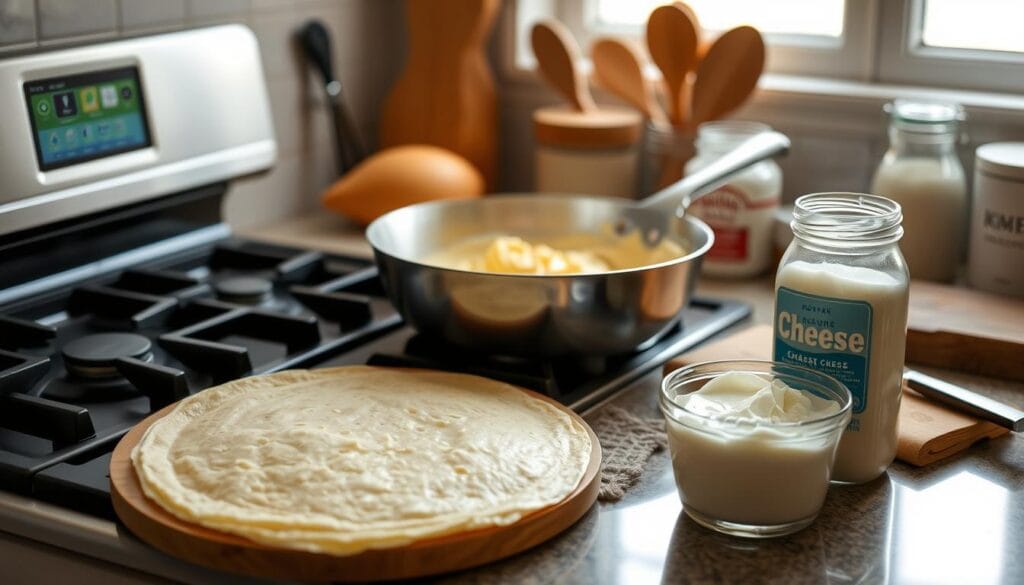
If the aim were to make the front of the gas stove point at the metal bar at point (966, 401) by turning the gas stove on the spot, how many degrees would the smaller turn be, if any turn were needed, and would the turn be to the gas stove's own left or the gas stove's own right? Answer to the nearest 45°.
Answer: approximately 45° to the gas stove's own left

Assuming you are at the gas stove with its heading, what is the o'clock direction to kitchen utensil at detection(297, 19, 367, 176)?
The kitchen utensil is roughly at 8 o'clock from the gas stove.

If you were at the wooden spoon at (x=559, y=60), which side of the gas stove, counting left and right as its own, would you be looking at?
left

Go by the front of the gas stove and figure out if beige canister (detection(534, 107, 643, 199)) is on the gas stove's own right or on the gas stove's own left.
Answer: on the gas stove's own left

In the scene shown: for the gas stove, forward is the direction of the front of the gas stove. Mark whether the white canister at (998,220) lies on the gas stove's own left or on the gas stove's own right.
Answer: on the gas stove's own left

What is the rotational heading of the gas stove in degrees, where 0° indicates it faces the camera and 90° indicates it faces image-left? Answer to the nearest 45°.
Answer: approximately 315°

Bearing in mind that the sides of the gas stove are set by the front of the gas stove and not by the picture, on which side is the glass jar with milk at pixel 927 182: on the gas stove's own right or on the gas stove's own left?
on the gas stove's own left

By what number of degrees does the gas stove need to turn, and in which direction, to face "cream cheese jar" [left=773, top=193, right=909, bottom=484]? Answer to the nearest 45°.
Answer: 0° — it already faces it

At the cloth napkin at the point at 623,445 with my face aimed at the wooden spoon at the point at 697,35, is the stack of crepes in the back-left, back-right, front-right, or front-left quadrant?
back-left

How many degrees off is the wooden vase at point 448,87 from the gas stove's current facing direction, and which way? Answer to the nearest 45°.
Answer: approximately 90° to its left

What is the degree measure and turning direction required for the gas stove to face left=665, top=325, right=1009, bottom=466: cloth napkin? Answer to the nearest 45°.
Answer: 0° — it already faces it
